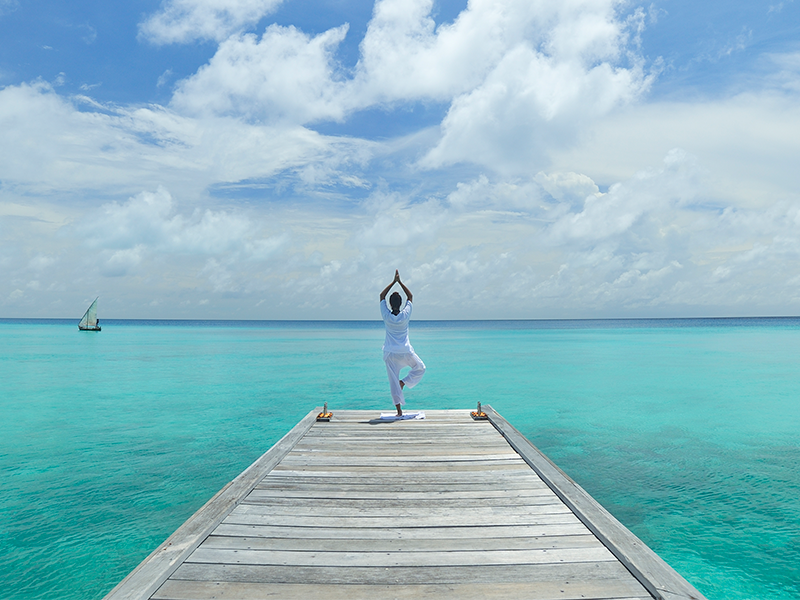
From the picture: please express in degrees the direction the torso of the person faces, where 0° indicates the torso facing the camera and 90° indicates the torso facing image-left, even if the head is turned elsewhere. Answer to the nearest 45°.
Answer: approximately 180°
